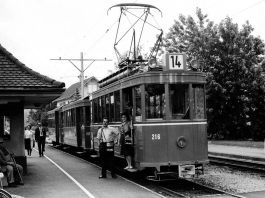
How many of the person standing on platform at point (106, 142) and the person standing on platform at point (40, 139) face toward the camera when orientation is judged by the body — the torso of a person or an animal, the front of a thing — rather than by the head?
2

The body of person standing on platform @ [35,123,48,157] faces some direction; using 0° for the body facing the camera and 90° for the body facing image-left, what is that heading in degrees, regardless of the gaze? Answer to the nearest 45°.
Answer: approximately 0°

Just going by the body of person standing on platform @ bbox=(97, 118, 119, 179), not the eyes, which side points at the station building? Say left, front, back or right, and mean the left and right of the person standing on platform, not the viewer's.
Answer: right

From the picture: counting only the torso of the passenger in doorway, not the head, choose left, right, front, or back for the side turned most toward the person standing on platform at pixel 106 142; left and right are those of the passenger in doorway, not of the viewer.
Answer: right

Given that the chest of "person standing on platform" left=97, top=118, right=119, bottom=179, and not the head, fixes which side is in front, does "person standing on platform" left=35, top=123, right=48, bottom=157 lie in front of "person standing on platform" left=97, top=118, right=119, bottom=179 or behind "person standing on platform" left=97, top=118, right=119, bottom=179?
behind

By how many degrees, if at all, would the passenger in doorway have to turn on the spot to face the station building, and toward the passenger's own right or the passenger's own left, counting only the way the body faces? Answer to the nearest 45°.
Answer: approximately 45° to the passenger's own right

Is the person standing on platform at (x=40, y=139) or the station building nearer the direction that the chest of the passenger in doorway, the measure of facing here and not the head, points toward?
the station building

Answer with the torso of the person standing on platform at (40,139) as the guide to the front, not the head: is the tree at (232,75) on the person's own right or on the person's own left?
on the person's own left
